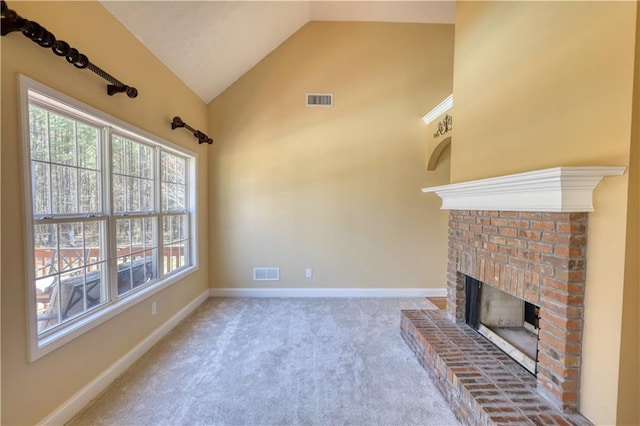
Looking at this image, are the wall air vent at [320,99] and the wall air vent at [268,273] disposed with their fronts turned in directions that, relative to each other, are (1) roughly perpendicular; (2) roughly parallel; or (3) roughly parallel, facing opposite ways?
roughly parallel

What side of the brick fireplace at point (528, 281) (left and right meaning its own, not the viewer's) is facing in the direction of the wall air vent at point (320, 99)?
right

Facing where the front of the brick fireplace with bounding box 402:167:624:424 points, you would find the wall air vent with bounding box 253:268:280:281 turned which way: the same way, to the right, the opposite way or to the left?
to the left

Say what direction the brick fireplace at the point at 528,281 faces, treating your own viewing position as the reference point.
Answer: facing the viewer and to the left of the viewer

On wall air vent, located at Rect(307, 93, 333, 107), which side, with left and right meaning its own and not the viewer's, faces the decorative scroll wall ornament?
left

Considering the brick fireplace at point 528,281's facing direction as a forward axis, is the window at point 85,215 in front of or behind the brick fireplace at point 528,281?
in front

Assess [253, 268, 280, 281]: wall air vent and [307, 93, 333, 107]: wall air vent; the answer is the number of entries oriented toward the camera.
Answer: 2

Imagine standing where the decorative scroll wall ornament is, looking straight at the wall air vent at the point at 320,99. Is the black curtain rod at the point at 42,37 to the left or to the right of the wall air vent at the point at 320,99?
left

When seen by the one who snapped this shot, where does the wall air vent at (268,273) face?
facing the viewer

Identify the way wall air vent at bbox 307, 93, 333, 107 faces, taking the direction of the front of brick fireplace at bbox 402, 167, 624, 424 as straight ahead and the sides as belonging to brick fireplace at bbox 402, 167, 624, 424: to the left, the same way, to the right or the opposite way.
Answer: to the left

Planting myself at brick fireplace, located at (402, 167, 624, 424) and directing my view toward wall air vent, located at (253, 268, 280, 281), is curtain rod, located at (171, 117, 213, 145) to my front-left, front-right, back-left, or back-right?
front-left

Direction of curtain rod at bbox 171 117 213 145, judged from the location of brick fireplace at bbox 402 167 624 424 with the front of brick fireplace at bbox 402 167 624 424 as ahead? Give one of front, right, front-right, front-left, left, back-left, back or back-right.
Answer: front-right

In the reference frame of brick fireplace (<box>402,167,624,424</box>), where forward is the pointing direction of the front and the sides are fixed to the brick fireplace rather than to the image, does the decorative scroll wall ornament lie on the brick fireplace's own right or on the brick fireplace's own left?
on the brick fireplace's own right

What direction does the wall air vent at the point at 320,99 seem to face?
toward the camera
